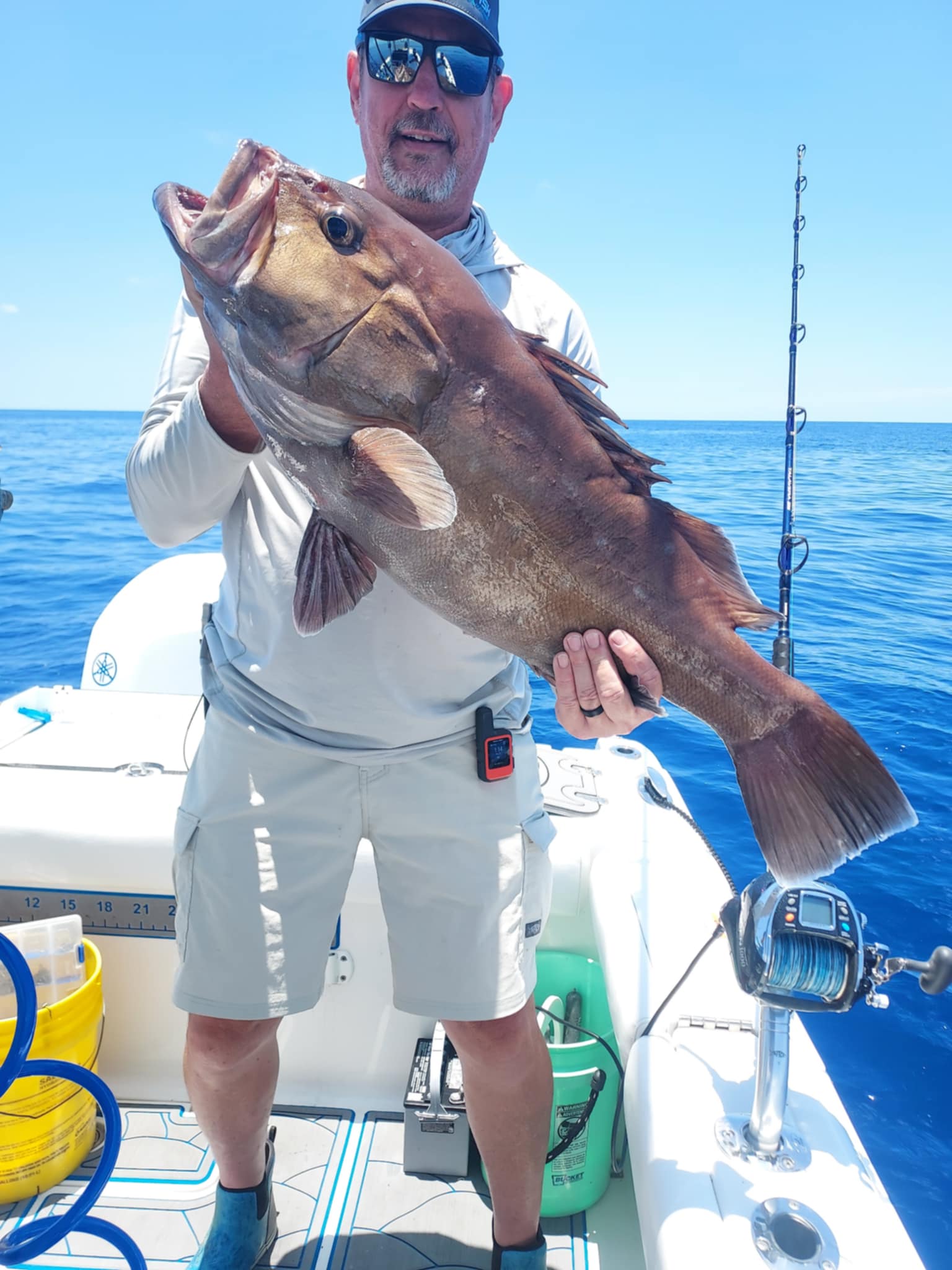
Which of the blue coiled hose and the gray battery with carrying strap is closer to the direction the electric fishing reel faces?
the blue coiled hose

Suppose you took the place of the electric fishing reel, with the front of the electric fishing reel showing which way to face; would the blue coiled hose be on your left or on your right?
on your right

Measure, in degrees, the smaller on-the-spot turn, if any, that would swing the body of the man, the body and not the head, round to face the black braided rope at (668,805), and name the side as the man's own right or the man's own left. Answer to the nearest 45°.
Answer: approximately 135° to the man's own left

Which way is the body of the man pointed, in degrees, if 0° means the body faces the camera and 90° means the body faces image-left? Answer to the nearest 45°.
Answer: approximately 0°

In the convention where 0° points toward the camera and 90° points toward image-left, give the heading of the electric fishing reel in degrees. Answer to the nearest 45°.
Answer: approximately 0°

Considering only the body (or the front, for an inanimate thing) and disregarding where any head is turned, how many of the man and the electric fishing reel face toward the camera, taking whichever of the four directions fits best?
2

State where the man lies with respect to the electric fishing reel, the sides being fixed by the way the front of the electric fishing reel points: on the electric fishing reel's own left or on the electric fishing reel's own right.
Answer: on the electric fishing reel's own right
